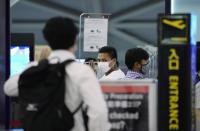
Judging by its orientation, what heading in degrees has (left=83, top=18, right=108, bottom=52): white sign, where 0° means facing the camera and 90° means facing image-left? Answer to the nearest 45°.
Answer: approximately 0°

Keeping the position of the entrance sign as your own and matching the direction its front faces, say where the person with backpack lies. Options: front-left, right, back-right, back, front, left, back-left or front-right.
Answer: front-right

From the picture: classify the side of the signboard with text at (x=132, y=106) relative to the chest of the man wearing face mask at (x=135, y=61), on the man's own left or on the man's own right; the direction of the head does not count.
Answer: on the man's own right

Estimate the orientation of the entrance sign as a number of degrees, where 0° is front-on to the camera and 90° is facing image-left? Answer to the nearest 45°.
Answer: approximately 0°

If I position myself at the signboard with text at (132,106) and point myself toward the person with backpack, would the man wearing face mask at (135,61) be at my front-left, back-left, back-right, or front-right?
back-right
